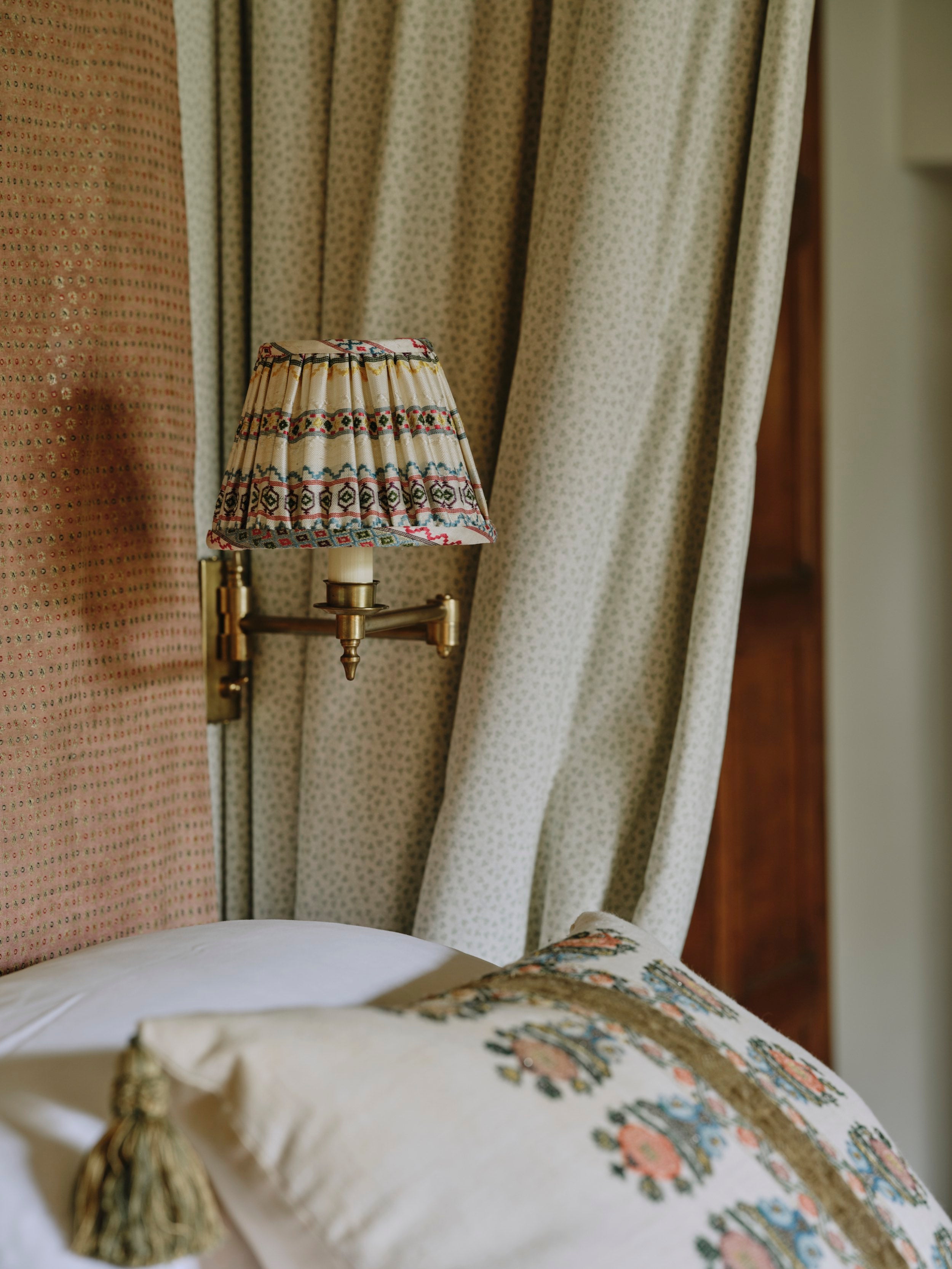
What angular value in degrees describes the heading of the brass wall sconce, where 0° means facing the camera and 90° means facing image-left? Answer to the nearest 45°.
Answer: approximately 270°
